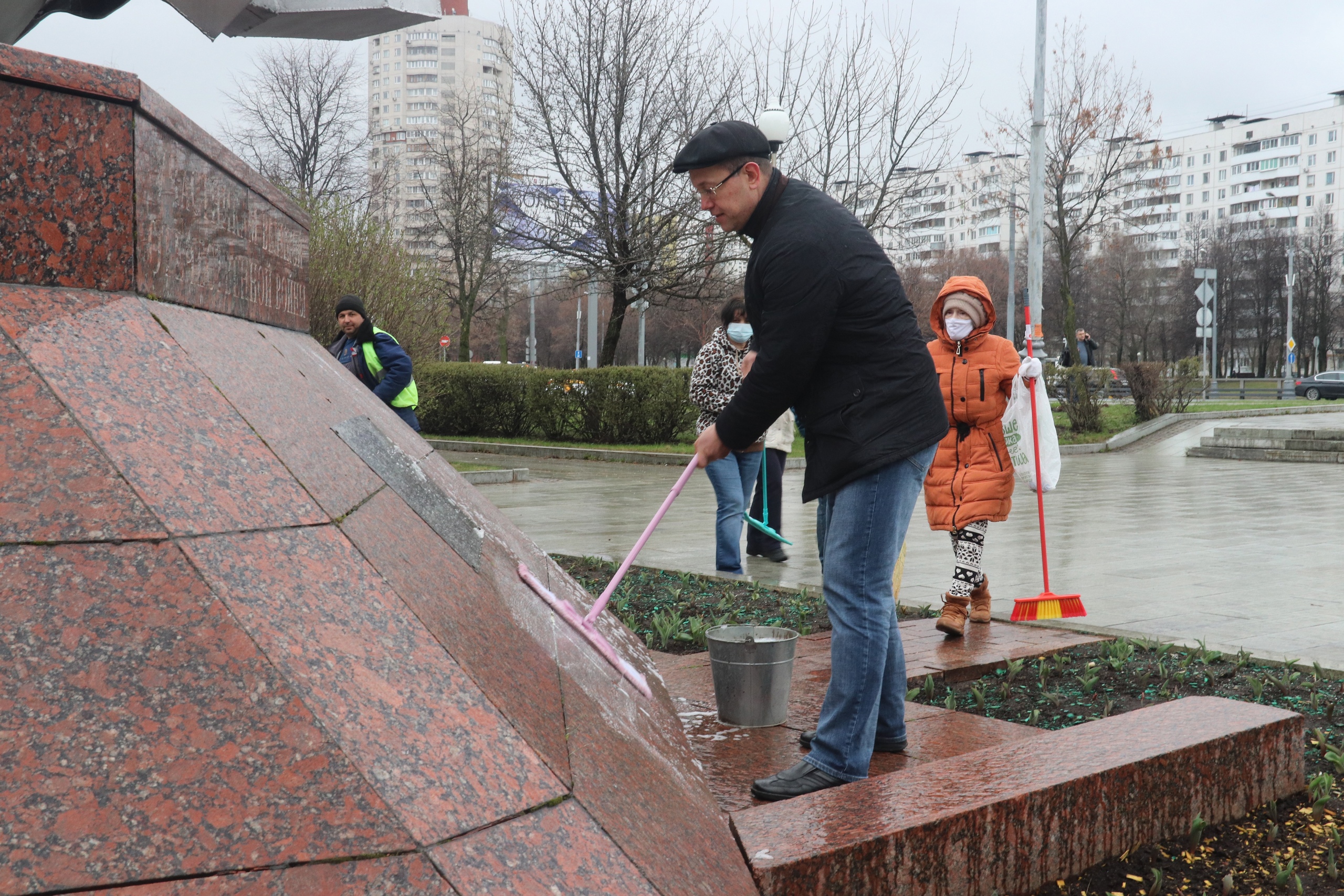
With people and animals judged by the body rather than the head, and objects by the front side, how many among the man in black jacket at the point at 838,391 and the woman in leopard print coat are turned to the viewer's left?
1

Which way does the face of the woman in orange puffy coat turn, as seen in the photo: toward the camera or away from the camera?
toward the camera

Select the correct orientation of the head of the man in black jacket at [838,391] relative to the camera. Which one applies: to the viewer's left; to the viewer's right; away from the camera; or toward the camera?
to the viewer's left

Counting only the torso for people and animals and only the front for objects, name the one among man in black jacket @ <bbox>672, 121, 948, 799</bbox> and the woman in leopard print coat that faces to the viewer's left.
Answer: the man in black jacket

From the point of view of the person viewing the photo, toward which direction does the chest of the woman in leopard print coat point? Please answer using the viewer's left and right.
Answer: facing the viewer and to the right of the viewer

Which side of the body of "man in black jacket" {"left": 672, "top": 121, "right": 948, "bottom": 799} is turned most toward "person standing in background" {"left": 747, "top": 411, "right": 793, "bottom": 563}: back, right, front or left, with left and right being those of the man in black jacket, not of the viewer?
right

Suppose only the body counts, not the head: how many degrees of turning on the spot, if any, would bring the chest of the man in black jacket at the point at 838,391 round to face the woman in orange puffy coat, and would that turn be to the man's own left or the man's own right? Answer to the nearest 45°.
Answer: approximately 90° to the man's own right

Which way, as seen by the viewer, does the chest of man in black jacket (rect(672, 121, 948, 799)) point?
to the viewer's left
